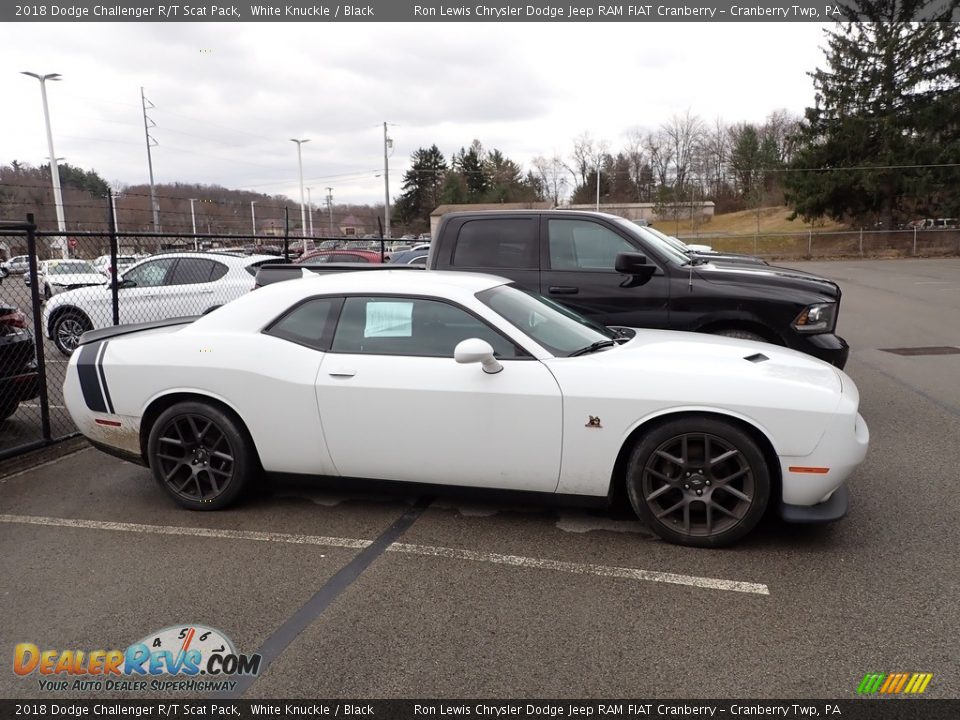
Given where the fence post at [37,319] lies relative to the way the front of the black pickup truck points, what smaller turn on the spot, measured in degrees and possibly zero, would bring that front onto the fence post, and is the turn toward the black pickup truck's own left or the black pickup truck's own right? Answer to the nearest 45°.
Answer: approximately 180°

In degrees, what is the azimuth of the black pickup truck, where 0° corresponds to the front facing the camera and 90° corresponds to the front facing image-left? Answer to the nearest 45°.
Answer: approximately 270°

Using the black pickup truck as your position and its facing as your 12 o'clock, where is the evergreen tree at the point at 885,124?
The evergreen tree is roughly at 10 o'clock from the black pickup truck.

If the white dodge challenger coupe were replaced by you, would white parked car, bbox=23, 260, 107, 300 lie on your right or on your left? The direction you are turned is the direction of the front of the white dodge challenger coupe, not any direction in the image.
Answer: on your left

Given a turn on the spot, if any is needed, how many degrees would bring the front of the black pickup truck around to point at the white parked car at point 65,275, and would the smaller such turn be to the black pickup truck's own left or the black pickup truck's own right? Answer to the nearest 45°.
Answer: approximately 135° to the black pickup truck's own left

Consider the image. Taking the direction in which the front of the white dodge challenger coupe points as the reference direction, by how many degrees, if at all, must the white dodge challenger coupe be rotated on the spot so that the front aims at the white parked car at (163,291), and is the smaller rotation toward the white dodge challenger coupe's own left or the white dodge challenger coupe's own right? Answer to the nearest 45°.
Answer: approximately 135° to the white dodge challenger coupe's own left

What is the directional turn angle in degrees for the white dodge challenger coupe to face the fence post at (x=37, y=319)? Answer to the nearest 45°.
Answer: approximately 135° to its left

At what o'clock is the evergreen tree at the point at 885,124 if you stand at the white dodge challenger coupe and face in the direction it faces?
The evergreen tree is roughly at 10 o'clock from the white dodge challenger coupe.

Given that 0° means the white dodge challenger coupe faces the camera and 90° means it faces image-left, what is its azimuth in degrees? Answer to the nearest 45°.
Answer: approximately 270°

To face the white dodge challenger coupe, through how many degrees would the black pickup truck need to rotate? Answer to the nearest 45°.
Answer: approximately 135° to its right
